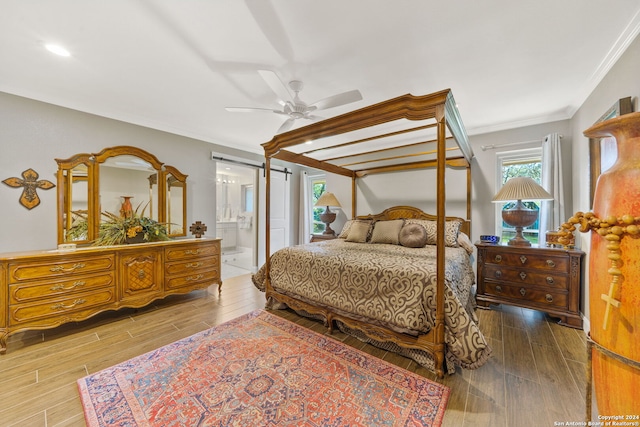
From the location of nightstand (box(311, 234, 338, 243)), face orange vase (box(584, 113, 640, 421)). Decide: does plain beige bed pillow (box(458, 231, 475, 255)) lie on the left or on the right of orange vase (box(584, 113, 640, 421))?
left

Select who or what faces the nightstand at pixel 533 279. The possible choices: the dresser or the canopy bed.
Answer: the dresser

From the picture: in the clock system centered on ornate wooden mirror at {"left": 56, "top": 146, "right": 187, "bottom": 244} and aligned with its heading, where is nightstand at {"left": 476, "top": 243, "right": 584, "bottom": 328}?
The nightstand is roughly at 12 o'clock from the ornate wooden mirror.

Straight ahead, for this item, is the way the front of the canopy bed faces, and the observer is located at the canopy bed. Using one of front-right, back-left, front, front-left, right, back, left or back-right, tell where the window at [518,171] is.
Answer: back

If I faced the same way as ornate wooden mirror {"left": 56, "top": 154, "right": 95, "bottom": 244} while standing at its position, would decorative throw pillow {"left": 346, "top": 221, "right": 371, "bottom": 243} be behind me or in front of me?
in front

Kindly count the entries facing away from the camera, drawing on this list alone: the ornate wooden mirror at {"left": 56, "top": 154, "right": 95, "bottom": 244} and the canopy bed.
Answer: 0

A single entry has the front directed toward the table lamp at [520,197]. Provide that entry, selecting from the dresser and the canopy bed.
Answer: the dresser

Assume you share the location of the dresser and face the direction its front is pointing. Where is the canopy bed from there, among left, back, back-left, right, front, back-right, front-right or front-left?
front

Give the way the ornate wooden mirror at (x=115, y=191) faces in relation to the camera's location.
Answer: facing the viewer and to the right of the viewer

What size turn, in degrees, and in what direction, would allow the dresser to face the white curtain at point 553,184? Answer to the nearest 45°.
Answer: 0° — it already faces it

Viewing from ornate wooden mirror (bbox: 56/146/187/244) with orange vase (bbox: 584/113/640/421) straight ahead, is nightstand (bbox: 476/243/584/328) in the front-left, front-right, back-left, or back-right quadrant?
front-left

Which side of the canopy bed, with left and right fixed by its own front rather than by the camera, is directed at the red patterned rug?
front

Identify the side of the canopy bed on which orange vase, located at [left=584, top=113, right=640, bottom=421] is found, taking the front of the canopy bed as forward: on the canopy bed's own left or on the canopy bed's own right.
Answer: on the canopy bed's own left

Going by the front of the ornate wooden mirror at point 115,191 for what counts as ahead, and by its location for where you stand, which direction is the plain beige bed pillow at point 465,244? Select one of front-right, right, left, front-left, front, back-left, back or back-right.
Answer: front

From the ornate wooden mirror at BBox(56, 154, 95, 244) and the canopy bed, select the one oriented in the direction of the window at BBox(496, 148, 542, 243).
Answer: the ornate wooden mirror

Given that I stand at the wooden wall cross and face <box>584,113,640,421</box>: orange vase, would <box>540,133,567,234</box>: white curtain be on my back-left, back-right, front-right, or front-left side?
front-left

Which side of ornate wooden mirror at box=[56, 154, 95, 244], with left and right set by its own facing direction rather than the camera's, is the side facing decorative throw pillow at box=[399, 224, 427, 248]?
front

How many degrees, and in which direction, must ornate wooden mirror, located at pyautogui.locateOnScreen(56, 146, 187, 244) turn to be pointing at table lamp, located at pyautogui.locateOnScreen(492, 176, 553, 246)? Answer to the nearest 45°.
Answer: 0° — it already faces it
